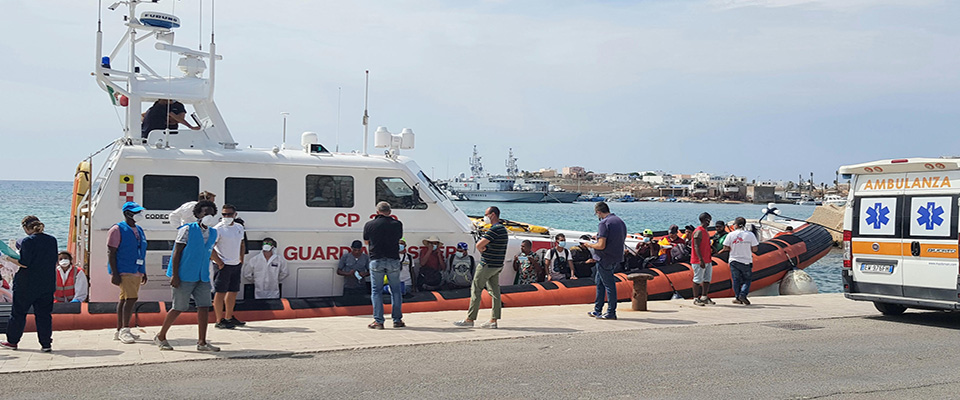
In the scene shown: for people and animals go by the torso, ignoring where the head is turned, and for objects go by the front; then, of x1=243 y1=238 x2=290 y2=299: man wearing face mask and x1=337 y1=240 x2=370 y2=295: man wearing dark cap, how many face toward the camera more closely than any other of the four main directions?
2

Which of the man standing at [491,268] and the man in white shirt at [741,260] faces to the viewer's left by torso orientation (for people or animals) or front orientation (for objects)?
the man standing

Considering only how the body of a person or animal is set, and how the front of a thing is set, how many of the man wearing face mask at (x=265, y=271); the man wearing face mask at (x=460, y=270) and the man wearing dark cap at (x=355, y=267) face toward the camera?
3

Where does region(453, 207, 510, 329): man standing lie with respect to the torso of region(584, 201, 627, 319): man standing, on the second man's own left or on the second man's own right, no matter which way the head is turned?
on the second man's own left

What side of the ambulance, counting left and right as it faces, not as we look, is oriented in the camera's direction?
back

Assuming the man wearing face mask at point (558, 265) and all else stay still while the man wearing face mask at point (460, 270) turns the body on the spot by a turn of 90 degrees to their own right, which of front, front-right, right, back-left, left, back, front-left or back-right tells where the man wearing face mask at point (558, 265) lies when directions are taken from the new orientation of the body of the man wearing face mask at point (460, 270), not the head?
back-right

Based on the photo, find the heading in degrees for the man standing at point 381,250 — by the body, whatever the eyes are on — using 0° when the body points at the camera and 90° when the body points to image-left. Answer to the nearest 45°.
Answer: approximately 180°

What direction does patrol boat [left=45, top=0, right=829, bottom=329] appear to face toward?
to the viewer's right

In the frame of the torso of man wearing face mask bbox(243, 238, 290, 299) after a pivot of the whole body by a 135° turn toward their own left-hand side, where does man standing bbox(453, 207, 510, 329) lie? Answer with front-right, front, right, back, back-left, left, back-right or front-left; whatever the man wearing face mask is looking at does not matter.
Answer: right

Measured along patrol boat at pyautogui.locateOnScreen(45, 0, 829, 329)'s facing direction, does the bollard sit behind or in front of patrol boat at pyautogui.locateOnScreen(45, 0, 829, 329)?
in front
